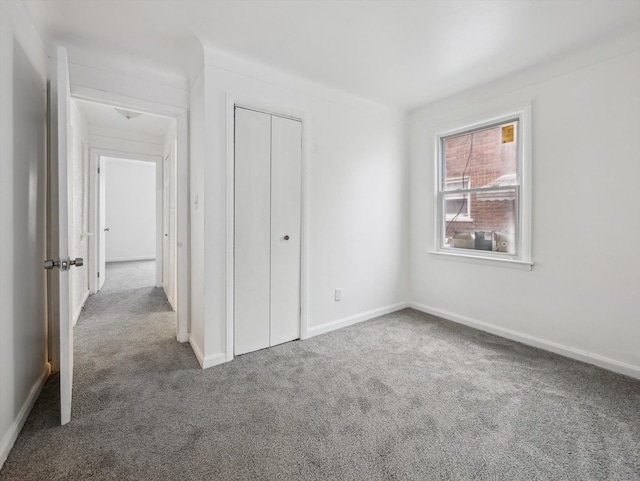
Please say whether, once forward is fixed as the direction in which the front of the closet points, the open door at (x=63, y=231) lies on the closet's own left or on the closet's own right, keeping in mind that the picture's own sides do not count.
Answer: on the closet's own right

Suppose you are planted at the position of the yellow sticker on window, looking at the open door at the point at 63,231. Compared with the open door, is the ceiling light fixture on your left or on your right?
right

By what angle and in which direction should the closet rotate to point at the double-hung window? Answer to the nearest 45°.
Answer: approximately 45° to its left

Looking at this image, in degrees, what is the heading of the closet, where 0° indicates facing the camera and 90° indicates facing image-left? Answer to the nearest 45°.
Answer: approximately 315°

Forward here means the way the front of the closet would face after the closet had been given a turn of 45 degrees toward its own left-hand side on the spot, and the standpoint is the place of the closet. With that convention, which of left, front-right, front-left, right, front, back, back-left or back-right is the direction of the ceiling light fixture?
back-left
